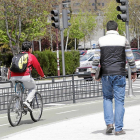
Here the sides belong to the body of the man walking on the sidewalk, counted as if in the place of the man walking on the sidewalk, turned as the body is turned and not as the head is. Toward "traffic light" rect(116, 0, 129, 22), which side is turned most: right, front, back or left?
front

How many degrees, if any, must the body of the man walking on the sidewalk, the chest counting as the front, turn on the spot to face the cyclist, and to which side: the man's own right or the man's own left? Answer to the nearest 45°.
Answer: approximately 45° to the man's own left

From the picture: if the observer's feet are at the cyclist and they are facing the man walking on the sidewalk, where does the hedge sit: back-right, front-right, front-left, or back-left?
back-left

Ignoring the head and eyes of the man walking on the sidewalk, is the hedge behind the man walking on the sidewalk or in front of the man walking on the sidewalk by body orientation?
in front

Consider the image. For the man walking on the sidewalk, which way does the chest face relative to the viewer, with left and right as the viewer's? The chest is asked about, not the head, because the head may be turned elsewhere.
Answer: facing away from the viewer
